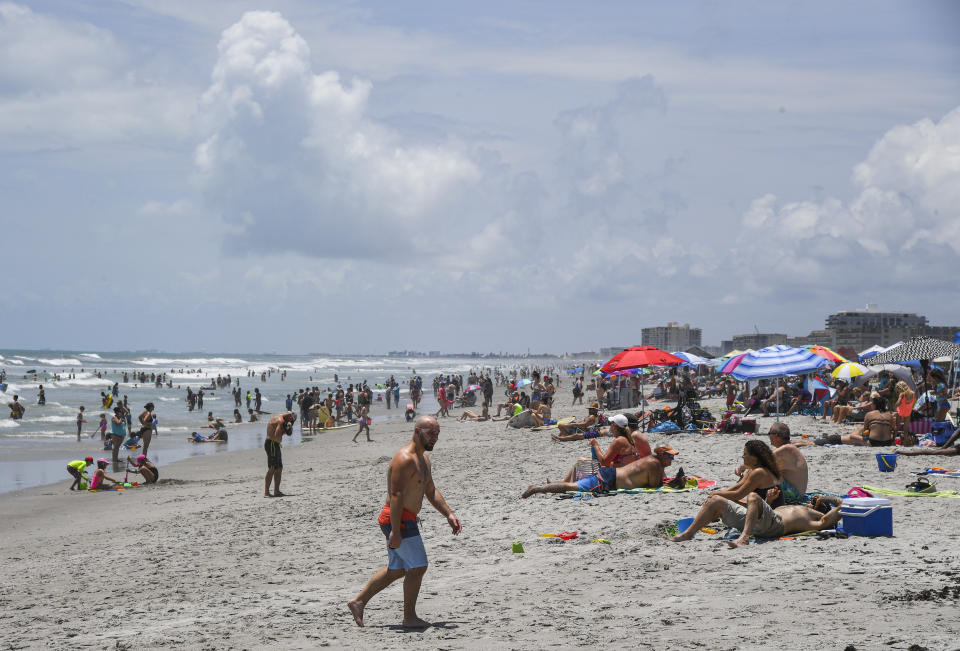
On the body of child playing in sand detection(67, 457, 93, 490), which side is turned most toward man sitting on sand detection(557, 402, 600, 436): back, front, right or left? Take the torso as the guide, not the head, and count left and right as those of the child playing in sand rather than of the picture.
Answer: front

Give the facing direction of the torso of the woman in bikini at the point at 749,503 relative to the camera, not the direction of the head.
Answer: to the viewer's left

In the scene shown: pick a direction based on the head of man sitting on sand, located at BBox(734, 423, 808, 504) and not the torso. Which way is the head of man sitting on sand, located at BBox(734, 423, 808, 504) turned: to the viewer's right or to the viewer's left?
to the viewer's left

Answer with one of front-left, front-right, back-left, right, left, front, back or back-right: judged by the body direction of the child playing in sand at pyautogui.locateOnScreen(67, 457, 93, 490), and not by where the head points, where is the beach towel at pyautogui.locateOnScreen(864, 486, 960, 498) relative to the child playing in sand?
front-right

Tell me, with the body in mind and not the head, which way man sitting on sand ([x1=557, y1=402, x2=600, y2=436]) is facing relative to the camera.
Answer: to the viewer's left

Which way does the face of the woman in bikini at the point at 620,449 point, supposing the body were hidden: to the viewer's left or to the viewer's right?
to the viewer's left

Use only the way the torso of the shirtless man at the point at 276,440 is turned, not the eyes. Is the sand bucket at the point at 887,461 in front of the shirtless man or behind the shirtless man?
in front

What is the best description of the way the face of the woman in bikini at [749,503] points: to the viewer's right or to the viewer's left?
to the viewer's left

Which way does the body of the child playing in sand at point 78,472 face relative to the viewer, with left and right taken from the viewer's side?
facing to the right of the viewer
